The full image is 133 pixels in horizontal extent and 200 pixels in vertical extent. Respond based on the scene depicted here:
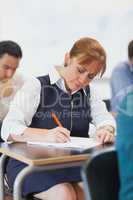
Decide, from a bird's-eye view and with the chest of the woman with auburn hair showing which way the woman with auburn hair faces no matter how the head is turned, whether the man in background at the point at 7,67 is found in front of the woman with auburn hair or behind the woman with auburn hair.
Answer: behind

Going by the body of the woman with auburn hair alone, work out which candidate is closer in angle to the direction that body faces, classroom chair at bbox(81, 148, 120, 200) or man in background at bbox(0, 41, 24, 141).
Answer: the classroom chair

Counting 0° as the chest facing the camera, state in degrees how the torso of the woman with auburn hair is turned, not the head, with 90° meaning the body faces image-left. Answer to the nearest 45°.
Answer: approximately 315°
